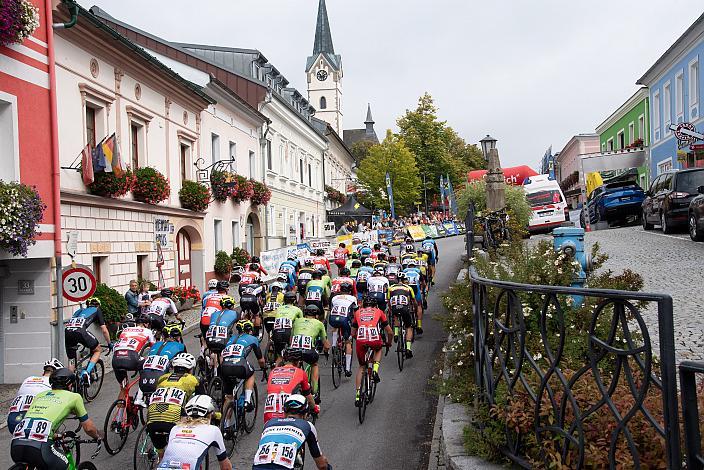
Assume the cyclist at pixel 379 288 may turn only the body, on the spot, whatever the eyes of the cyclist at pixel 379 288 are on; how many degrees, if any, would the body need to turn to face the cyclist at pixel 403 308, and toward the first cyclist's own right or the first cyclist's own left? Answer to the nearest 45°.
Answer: approximately 135° to the first cyclist's own right

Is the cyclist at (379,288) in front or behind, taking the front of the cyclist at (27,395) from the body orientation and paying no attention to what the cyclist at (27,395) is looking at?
in front

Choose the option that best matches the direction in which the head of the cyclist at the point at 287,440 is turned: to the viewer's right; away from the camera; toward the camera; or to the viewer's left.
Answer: away from the camera

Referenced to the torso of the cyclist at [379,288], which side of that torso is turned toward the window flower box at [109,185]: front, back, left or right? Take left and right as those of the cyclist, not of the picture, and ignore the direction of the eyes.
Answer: left

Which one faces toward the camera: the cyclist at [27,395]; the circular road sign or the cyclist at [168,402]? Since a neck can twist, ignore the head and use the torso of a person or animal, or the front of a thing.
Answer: the circular road sign

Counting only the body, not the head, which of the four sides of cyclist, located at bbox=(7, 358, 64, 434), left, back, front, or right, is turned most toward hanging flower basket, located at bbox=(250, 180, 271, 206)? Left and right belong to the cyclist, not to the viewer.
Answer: front

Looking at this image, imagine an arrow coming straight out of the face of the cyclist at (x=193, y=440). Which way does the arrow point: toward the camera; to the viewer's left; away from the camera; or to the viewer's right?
away from the camera

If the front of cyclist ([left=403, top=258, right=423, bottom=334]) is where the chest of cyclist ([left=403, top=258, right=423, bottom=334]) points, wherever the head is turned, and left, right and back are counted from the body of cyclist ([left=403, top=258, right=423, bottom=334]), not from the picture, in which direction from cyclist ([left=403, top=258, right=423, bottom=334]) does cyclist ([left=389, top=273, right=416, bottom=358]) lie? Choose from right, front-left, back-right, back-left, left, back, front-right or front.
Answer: back

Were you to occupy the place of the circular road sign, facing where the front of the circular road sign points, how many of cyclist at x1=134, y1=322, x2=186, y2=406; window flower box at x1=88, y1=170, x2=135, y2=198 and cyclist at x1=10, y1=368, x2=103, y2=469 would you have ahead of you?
2

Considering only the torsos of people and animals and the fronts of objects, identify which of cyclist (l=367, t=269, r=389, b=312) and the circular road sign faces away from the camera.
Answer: the cyclist

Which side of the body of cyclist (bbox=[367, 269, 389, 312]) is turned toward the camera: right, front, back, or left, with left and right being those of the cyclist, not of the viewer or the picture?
back

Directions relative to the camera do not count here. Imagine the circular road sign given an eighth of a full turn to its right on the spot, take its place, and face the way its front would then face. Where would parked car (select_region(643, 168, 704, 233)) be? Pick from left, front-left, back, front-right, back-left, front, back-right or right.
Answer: back-left

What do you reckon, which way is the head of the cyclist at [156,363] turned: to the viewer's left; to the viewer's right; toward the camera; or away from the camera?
away from the camera

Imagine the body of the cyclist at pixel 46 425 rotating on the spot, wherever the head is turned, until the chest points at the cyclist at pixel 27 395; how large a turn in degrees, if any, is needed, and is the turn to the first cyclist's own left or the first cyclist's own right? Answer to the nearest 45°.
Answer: approximately 45° to the first cyclist's own left

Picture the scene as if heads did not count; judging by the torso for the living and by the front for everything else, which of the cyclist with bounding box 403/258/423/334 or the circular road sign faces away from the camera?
the cyclist

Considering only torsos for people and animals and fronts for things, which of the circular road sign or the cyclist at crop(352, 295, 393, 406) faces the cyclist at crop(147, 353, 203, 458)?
the circular road sign

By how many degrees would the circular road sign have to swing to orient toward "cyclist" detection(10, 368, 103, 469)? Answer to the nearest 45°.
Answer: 0° — it already faces them

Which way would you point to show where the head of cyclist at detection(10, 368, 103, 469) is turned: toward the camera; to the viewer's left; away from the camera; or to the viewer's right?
away from the camera
